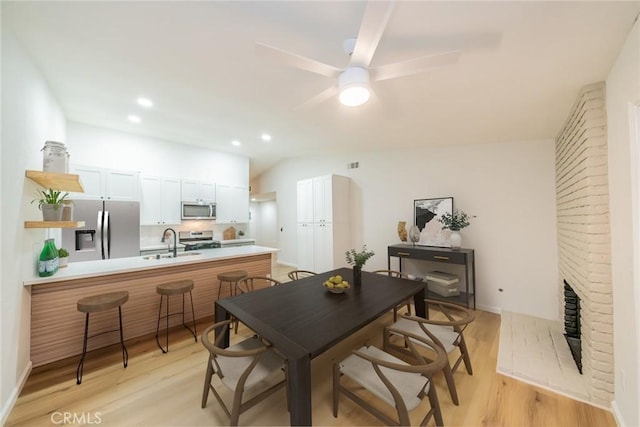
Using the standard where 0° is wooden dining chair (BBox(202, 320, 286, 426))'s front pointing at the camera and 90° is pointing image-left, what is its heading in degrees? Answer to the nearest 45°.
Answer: approximately 225°

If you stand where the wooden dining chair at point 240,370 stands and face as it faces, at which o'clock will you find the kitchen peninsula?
The kitchen peninsula is roughly at 9 o'clock from the wooden dining chair.

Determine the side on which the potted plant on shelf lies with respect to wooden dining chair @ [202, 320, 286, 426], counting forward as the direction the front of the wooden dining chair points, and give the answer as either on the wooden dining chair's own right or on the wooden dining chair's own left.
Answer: on the wooden dining chair's own left

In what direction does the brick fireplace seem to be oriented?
to the viewer's left

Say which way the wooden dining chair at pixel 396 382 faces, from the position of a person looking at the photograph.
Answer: facing away from the viewer and to the left of the viewer

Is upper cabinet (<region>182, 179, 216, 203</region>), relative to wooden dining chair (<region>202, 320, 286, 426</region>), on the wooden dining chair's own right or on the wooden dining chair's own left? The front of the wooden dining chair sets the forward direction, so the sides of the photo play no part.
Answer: on the wooden dining chair's own left

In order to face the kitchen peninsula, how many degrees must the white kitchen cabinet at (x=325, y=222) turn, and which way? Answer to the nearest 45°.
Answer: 0° — it already faces it

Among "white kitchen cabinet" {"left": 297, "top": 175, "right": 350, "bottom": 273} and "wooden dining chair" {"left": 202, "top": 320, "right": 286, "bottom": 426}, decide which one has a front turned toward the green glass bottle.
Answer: the white kitchen cabinet

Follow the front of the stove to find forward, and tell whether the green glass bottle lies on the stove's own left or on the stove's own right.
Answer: on the stove's own right
